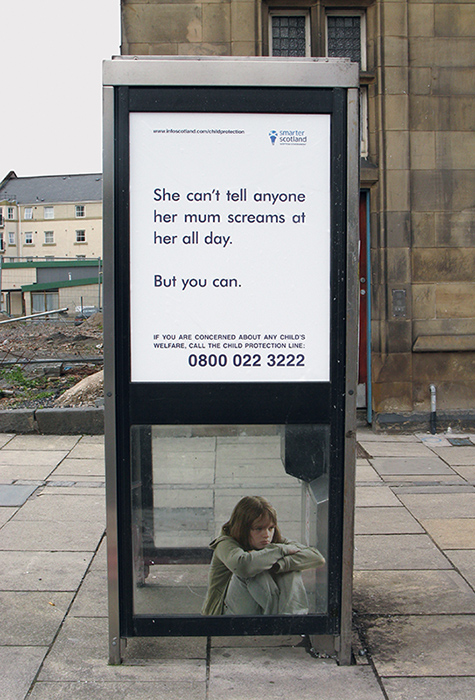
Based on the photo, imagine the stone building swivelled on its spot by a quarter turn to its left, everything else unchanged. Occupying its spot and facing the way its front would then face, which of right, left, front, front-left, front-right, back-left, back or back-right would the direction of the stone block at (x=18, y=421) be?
back

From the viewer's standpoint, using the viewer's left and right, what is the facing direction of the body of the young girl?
facing the viewer and to the right of the viewer

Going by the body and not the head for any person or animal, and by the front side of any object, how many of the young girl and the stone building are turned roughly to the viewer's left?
0

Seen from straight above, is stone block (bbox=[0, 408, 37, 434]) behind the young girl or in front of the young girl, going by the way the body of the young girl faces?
behind

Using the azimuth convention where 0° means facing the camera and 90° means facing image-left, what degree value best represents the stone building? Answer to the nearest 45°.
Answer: approximately 0°

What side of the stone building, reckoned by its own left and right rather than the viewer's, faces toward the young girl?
front
